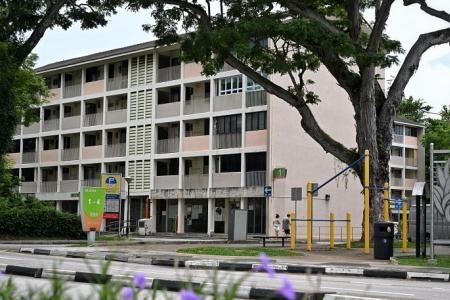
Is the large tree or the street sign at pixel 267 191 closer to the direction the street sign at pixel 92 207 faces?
the large tree

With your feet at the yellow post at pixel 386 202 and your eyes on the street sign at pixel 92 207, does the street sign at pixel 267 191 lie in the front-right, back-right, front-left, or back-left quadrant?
front-right

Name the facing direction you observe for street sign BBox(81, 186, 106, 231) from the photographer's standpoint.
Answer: facing the viewer

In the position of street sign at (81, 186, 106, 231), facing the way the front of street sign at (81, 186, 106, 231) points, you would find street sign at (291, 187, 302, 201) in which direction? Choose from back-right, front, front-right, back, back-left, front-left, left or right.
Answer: left

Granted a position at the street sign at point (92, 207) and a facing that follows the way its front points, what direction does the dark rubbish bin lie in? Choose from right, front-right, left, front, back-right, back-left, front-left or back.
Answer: front-left

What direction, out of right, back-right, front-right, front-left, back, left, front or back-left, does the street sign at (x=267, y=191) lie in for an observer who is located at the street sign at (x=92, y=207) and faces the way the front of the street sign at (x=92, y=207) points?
back-left

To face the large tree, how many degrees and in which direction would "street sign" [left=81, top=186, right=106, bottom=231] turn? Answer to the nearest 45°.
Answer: approximately 45° to its left

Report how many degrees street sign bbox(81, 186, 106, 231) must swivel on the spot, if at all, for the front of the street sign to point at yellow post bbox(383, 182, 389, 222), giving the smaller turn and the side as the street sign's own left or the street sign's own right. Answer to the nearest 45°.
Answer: approximately 45° to the street sign's own left

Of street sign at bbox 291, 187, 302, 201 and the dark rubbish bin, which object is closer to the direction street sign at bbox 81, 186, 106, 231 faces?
the dark rubbish bin
